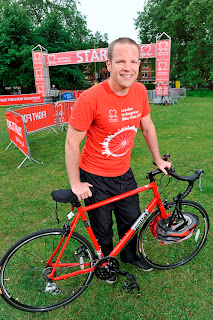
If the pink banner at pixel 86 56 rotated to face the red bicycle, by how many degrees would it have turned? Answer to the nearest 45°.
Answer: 0° — it already faces it

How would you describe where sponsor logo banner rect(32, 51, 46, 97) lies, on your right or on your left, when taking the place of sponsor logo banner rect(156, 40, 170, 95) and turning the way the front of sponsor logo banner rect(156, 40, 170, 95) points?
on your right

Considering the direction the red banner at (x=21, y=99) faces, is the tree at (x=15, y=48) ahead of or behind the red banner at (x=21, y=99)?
behind

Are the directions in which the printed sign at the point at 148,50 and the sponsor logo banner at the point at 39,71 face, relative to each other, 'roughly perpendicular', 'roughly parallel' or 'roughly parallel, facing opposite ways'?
roughly parallel

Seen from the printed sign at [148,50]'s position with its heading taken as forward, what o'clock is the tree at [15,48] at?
The tree is roughly at 4 o'clock from the printed sign.

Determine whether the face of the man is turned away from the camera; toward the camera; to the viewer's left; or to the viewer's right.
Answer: toward the camera

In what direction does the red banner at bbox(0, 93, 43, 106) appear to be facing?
toward the camera

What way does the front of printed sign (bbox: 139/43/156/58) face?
toward the camera
